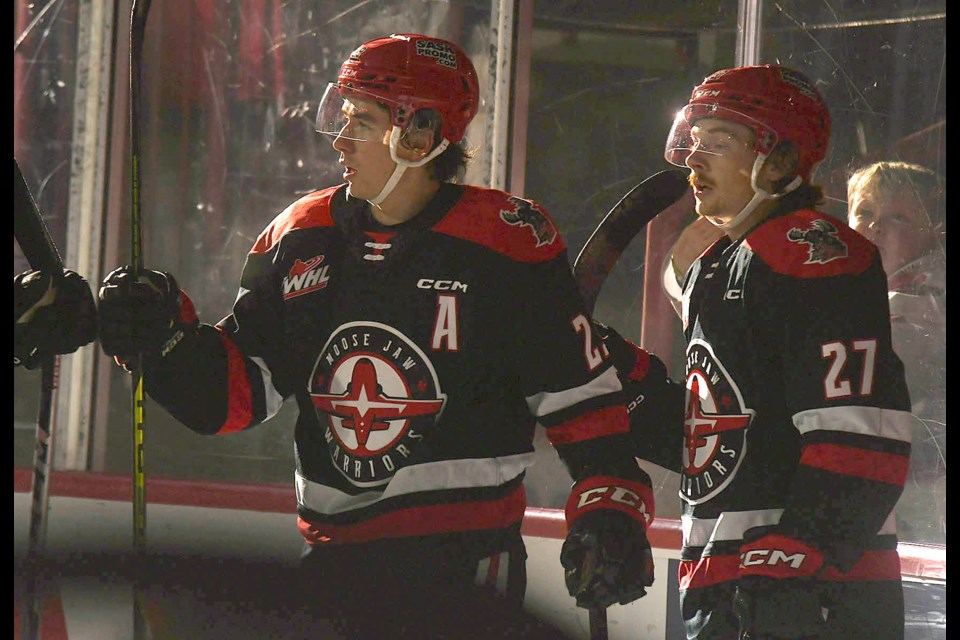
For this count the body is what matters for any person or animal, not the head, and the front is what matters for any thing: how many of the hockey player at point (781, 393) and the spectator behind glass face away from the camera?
0

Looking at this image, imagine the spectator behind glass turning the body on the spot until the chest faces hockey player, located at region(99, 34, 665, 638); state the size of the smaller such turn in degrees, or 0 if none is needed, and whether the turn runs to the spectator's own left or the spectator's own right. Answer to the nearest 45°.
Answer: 0° — they already face them

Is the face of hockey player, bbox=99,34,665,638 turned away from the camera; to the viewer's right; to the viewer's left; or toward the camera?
to the viewer's left

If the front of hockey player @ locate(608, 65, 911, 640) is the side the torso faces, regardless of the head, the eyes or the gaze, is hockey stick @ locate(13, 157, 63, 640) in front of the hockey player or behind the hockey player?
in front

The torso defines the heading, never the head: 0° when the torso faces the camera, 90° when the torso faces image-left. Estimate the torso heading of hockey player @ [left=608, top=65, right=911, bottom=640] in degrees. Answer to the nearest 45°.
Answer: approximately 45°
